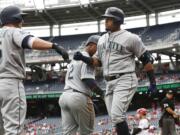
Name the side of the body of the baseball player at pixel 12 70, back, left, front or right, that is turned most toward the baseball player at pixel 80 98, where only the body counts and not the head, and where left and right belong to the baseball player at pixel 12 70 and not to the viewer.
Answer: front

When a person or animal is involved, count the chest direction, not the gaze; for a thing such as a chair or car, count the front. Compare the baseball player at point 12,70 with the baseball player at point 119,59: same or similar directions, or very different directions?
very different directions

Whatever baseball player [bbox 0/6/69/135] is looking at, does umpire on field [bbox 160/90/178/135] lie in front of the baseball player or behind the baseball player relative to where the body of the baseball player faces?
in front

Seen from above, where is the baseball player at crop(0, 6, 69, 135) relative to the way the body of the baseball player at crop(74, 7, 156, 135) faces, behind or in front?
in front

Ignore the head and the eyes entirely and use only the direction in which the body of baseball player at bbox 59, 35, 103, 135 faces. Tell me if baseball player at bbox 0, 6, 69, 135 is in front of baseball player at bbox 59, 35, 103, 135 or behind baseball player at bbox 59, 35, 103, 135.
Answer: behind

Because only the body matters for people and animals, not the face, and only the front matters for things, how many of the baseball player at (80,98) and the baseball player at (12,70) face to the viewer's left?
0

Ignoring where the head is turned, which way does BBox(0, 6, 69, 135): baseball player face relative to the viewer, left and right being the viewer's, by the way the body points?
facing away from the viewer and to the right of the viewer

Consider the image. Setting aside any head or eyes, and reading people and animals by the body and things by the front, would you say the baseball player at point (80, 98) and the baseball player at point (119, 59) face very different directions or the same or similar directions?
very different directions

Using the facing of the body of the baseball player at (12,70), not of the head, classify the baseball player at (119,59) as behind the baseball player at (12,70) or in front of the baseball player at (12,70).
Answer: in front

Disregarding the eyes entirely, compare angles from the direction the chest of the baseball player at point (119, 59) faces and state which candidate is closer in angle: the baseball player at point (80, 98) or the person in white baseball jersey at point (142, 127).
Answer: the baseball player

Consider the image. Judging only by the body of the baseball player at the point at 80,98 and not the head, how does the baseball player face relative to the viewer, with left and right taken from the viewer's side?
facing away from the viewer and to the right of the viewer

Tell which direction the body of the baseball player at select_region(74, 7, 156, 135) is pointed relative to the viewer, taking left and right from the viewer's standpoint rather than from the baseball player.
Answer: facing the viewer and to the left of the viewer

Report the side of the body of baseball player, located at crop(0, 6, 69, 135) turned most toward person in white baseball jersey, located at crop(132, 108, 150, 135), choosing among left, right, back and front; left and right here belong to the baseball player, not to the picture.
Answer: front
